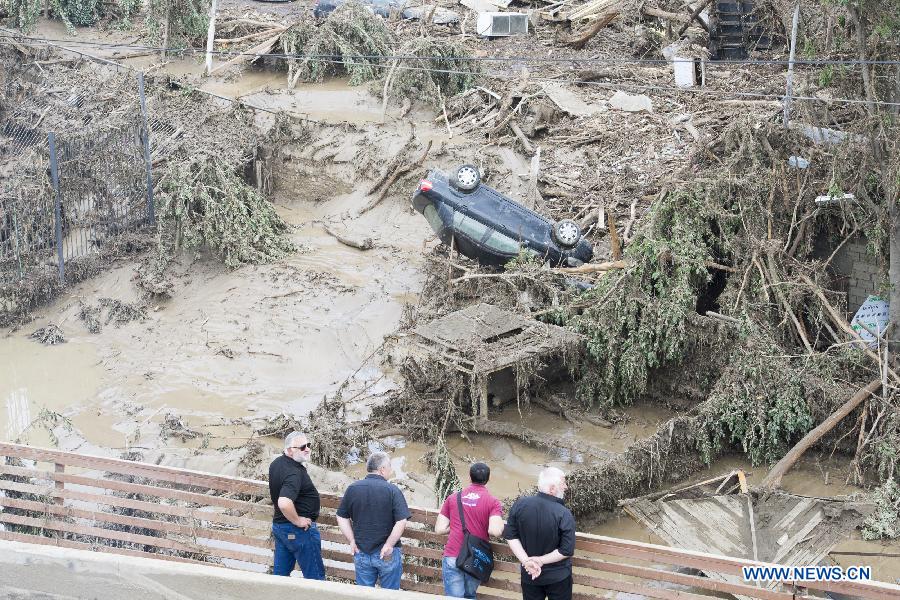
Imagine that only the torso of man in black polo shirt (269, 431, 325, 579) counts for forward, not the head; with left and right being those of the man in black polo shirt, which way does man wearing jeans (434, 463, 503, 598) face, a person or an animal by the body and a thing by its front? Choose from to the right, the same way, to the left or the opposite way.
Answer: to the left

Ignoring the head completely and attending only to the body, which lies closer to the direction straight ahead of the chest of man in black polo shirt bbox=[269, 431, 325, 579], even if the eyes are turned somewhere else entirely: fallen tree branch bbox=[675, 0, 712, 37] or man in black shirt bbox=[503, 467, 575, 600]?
the man in black shirt

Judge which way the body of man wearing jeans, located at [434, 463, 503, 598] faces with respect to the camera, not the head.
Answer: away from the camera

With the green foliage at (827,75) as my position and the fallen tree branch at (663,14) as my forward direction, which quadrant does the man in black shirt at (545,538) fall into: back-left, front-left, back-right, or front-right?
back-left

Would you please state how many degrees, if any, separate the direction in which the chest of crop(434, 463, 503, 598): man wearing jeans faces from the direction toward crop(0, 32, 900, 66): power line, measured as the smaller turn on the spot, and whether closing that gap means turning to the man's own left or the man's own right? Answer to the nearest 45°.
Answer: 0° — they already face it

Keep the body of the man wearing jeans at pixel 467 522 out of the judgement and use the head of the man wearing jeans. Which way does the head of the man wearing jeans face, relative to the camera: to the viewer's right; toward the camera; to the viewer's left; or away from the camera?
away from the camera

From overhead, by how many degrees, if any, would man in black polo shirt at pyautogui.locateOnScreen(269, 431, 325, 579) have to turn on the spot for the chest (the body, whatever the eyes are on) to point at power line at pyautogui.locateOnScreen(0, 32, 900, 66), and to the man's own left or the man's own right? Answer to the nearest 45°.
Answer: approximately 90° to the man's own left

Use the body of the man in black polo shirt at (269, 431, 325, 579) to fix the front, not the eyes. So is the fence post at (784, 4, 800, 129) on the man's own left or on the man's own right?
on the man's own left

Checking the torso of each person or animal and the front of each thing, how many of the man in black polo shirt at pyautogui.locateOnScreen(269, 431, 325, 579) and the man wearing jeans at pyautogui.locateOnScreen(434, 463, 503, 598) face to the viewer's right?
1

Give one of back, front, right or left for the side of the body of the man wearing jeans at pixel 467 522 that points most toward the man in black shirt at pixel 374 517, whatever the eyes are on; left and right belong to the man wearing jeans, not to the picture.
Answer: left

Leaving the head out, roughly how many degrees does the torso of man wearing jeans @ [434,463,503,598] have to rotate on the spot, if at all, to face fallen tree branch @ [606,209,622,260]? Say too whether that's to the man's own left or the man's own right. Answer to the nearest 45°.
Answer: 0° — they already face it

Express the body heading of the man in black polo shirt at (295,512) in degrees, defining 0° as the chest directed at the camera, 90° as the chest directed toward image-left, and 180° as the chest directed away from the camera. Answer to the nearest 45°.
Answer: approximately 270°

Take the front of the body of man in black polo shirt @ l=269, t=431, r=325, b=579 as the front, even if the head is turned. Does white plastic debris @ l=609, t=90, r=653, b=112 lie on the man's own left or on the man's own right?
on the man's own left
